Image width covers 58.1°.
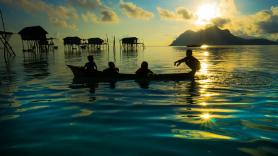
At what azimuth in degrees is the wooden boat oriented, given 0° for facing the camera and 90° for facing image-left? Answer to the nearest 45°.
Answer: approximately 90°
